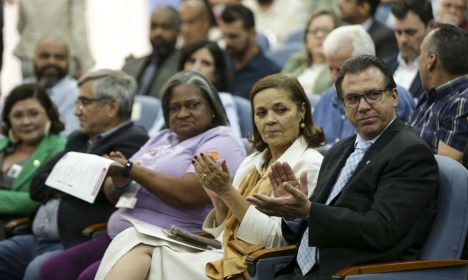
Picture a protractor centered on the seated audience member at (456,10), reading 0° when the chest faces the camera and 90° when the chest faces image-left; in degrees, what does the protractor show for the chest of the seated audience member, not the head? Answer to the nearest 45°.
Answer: approximately 45°

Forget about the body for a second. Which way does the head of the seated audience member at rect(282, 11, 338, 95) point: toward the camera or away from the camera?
toward the camera

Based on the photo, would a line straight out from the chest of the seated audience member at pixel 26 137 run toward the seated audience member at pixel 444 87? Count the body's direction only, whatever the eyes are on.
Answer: no

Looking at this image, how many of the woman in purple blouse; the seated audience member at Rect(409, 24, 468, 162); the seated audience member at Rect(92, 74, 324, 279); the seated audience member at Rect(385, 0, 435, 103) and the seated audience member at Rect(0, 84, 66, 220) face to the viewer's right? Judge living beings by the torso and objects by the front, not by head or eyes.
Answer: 0

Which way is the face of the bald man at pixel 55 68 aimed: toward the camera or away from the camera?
toward the camera

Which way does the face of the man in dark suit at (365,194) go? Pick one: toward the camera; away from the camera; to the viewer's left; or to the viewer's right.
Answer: toward the camera

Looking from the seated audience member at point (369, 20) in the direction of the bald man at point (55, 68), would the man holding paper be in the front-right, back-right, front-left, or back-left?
front-left

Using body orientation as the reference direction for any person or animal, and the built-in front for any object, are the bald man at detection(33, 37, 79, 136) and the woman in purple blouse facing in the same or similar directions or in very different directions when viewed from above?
same or similar directions

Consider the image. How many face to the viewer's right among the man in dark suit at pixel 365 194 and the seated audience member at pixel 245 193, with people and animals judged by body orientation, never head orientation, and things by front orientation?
0

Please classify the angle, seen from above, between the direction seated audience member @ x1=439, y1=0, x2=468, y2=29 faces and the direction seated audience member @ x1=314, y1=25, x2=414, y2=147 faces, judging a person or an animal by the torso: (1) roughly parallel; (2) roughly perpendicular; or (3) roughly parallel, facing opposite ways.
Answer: roughly parallel

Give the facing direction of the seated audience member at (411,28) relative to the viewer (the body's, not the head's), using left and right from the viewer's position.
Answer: facing the viewer and to the left of the viewer

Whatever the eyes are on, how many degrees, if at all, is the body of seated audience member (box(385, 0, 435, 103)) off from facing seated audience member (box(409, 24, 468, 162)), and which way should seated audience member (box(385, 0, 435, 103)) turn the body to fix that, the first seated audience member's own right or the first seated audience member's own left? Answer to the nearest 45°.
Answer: approximately 45° to the first seated audience member's own left

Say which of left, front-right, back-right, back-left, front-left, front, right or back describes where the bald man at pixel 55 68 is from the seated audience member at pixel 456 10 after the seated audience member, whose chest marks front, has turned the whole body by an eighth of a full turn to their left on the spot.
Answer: right

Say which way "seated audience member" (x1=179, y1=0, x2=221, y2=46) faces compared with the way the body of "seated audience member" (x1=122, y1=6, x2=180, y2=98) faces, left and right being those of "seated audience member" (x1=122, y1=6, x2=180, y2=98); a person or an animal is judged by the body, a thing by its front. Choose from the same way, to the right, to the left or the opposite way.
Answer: the same way

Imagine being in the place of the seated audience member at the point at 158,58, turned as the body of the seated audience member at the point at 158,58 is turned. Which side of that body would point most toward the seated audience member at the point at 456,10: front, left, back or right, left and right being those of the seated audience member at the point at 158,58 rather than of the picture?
left

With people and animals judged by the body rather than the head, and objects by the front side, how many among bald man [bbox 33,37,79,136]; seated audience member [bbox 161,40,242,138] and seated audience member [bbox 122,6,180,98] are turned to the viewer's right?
0
